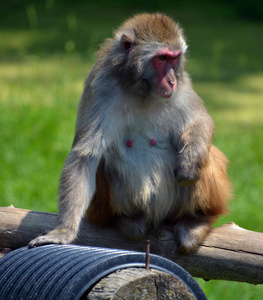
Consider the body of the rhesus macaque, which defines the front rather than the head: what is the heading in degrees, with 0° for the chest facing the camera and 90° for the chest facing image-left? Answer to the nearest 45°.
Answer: approximately 0°

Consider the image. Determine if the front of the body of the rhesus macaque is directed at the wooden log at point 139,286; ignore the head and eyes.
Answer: yes
